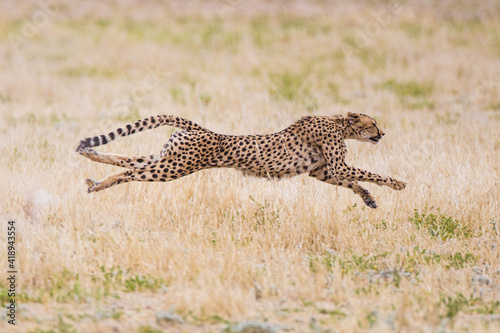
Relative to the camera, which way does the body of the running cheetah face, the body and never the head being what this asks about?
to the viewer's right

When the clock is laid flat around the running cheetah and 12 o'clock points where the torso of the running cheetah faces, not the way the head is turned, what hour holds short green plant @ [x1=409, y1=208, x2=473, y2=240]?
The short green plant is roughly at 12 o'clock from the running cheetah.
